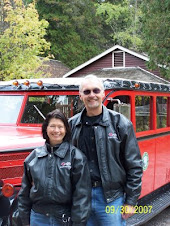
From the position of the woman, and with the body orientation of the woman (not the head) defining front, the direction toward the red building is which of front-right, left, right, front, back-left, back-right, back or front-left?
back

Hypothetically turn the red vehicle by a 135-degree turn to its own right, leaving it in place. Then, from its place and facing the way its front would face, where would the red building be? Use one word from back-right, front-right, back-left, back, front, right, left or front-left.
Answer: front

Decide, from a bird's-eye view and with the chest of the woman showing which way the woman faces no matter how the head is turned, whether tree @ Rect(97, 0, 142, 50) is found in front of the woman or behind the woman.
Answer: behind

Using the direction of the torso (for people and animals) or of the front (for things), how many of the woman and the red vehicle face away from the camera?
0

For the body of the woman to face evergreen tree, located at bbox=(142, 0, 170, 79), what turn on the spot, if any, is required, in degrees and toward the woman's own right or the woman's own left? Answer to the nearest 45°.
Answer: approximately 180°

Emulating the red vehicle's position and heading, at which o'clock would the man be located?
The man is roughly at 10 o'clock from the red vehicle.

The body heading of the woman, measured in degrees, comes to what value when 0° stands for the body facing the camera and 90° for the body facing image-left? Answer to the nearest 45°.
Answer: approximately 0°

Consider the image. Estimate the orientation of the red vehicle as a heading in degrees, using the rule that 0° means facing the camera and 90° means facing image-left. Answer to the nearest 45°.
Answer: approximately 45°

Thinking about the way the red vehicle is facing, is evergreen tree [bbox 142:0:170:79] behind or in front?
behind

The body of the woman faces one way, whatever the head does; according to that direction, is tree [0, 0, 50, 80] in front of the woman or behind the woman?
behind
